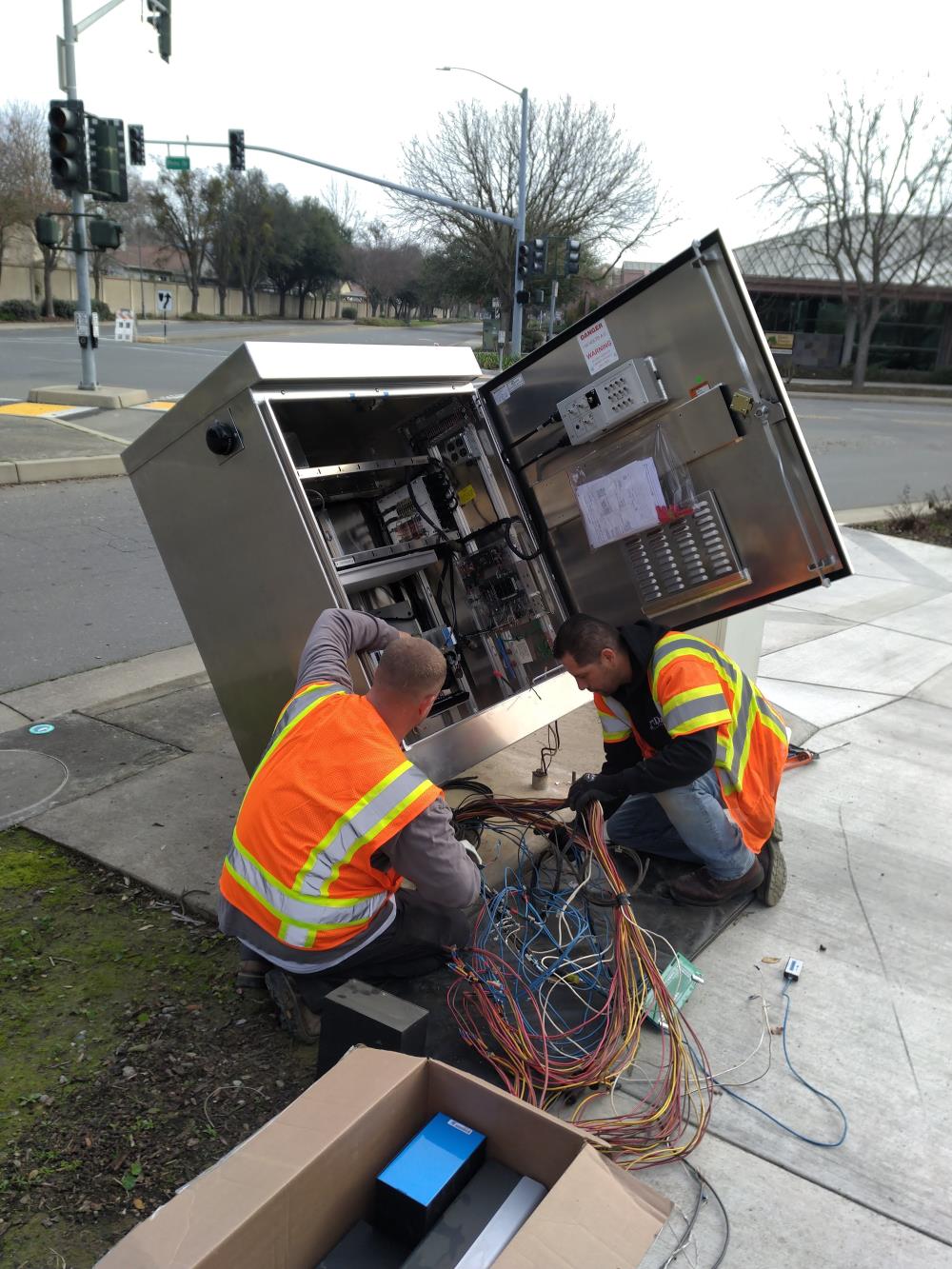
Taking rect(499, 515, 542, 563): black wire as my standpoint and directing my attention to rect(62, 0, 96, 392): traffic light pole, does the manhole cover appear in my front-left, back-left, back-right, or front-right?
front-left

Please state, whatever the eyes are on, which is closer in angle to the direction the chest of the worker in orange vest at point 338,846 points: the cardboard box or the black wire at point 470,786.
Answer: the black wire

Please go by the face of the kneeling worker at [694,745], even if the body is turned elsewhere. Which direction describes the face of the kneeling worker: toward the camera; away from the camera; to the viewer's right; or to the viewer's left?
to the viewer's left

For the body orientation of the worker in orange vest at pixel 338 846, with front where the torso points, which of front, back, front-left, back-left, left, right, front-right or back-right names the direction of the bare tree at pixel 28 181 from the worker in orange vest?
front-left

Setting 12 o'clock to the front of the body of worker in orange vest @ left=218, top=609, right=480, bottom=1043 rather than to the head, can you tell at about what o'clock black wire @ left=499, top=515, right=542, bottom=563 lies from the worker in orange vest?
The black wire is roughly at 12 o'clock from the worker in orange vest.

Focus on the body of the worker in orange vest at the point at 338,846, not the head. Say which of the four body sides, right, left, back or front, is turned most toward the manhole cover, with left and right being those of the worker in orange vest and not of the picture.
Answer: left

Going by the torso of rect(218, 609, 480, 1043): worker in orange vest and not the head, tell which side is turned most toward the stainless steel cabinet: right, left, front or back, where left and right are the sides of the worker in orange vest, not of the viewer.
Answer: front

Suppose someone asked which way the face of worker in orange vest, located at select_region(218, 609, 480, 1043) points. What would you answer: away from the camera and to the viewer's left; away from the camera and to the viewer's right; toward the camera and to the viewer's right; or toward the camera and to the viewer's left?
away from the camera and to the viewer's right

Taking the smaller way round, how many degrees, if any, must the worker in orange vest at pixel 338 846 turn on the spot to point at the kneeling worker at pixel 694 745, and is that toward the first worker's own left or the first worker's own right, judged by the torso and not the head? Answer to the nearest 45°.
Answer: approximately 45° to the first worker's own right

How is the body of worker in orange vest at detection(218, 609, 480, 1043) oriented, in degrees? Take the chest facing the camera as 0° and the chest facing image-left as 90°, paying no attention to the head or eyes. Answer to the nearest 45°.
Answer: approximately 225°
